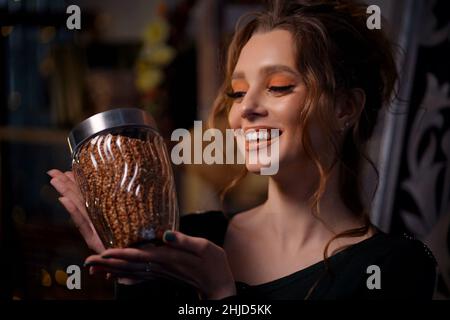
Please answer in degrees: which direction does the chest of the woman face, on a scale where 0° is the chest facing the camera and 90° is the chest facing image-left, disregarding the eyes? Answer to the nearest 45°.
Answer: approximately 45°

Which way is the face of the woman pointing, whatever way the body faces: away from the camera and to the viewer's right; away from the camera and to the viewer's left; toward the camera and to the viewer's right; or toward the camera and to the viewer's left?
toward the camera and to the viewer's left
